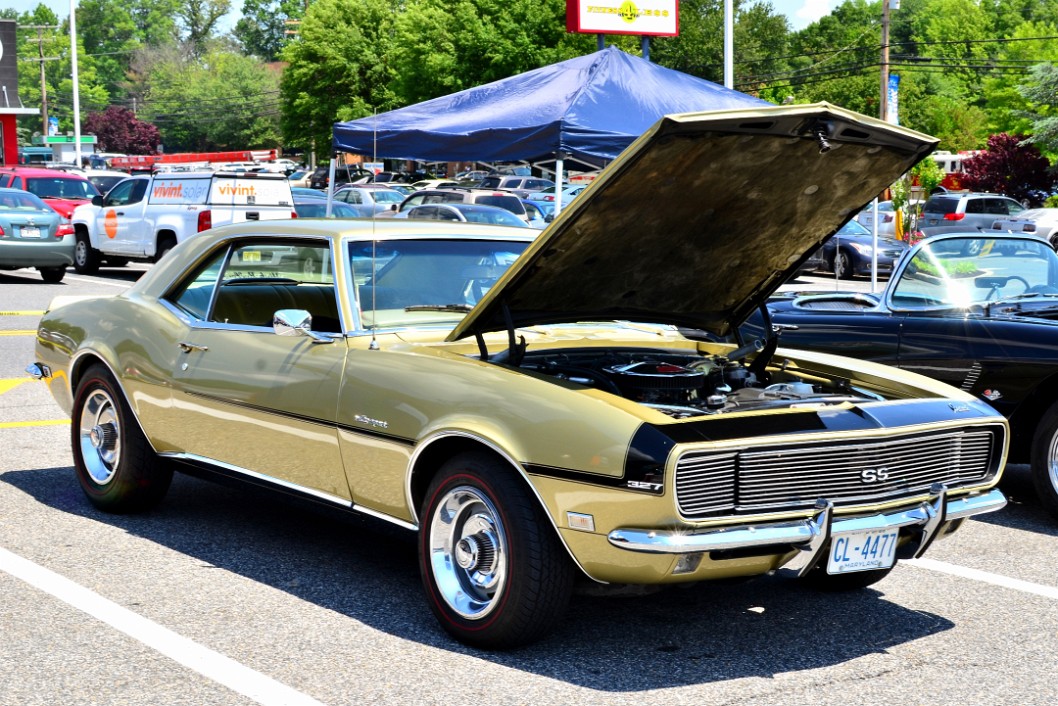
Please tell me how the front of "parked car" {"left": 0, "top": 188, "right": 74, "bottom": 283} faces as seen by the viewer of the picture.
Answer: facing away from the viewer and to the left of the viewer

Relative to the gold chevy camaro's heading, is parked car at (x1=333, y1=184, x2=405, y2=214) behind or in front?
behind

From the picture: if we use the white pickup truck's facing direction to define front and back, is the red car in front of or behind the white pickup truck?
in front

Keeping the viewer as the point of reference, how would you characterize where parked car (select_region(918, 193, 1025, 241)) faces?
facing away from the viewer and to the right of the viewer

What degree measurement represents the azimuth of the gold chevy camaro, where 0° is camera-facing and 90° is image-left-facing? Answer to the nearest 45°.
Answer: approximately 315°

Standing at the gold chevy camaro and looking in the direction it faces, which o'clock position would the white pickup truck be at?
The white pickup truck is roughly at 7 o'clock from the gold chevy camaro.

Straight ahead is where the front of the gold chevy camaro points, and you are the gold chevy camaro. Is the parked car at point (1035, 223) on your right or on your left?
on your left

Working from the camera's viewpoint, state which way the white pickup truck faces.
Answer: facing away from the viewer and to the left of the viewer
